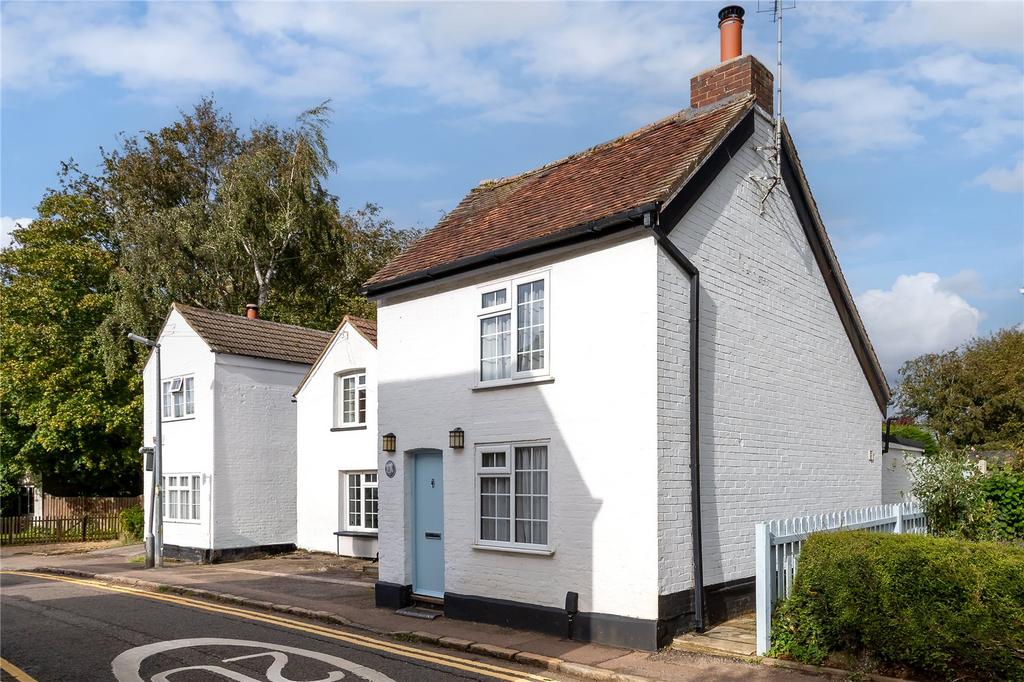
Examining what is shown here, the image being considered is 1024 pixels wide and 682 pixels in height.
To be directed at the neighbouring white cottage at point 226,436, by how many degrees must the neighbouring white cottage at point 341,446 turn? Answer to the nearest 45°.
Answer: approximately 90° to its right

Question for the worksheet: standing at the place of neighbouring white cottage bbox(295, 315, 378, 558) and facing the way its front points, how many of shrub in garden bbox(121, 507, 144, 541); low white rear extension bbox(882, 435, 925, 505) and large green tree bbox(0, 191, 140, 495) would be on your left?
1

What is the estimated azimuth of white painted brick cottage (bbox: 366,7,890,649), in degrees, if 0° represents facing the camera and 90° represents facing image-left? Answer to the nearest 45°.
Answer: approximately 45°

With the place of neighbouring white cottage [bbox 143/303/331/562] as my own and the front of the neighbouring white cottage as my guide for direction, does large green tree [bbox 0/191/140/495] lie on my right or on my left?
on my right

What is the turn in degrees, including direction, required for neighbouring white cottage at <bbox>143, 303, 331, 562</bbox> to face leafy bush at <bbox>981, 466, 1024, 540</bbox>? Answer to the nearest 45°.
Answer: approximately 90° to its left

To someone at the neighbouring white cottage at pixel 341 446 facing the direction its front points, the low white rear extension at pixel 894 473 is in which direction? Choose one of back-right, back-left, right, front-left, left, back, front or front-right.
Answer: left

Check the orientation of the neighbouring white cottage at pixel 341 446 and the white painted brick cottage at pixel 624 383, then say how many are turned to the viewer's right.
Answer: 0

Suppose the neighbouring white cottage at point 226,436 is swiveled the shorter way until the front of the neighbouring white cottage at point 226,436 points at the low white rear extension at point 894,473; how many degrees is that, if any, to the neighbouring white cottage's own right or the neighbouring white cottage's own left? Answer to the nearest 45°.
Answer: approximately 90° to the neighbouring white cottage's own left

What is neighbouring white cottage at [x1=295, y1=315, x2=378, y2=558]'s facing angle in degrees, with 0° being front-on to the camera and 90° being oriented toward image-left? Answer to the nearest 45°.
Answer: approximately 45°
